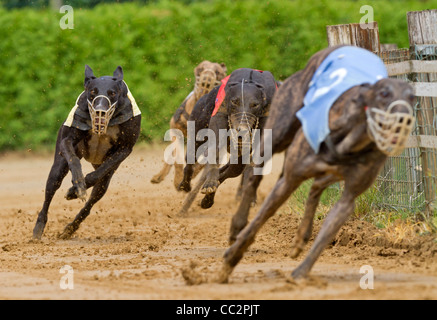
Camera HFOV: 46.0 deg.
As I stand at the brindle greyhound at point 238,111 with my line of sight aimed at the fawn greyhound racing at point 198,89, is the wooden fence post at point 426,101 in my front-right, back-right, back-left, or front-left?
back-right

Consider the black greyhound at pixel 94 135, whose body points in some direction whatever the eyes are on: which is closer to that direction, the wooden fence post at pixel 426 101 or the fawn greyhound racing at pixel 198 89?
the wooden fence post

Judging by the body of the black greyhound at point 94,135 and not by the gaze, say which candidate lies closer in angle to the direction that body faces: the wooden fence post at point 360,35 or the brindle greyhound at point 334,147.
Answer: the brindle greyhound

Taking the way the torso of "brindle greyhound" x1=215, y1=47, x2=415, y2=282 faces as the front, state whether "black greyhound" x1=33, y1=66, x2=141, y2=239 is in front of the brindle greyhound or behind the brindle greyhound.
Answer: behind

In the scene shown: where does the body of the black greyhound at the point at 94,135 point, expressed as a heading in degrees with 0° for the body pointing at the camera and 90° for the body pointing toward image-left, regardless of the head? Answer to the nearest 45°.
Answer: approximately 0°

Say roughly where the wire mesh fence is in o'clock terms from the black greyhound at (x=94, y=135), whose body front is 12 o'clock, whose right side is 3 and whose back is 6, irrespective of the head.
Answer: The wire mesh fence is roughly at 10 o'clock from the black greyhound.

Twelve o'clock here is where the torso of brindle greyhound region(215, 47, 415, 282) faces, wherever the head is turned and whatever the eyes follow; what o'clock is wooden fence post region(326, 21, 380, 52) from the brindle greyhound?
The wooden fence post is roughly at 8 o'clock from the brindle greyhound.
